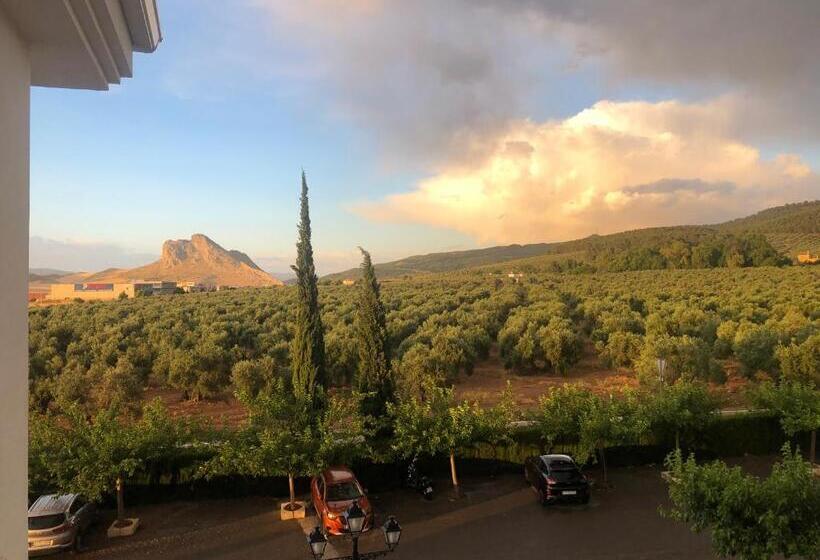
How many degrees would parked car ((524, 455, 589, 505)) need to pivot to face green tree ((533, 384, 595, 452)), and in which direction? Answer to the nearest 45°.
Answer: approximately 45° to its right

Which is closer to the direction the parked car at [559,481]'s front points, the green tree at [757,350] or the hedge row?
the hedge row

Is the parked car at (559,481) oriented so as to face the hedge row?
yes

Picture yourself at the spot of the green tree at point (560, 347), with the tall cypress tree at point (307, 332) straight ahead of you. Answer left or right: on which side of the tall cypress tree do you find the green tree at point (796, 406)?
left

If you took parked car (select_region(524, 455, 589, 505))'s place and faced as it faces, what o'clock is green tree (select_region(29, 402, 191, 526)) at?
The green tree is roughly at 10 o'clock from the parked car.

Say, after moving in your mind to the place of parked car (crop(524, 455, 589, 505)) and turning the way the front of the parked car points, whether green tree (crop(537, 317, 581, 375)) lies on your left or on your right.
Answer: on your right

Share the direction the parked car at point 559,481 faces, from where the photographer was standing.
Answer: facing away from the viewer and to the left of the viewer

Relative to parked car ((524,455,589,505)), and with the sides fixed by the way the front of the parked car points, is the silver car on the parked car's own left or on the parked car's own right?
on the parked car's own left

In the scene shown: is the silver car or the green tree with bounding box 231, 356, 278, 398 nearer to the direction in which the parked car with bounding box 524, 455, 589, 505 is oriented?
the green tree
